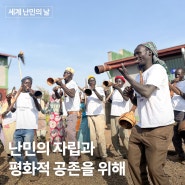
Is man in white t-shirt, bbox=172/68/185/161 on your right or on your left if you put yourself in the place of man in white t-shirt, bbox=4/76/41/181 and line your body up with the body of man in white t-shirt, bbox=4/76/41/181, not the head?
on your left

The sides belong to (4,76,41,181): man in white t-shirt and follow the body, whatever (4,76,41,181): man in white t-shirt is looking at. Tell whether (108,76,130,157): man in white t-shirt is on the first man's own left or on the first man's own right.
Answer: on the first man's own left

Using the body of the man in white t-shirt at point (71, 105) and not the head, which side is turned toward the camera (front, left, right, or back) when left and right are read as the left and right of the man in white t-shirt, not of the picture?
left

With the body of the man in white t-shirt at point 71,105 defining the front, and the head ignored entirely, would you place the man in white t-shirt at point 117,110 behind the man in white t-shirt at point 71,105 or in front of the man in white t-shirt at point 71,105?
behind

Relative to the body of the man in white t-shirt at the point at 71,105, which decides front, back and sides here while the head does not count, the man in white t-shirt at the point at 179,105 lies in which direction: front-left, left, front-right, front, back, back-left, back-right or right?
back

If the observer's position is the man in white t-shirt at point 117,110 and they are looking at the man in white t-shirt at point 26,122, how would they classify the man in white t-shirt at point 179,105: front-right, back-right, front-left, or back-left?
back-left

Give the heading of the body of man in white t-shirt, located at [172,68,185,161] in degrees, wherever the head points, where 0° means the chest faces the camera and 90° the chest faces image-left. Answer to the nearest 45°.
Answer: approximately 45°

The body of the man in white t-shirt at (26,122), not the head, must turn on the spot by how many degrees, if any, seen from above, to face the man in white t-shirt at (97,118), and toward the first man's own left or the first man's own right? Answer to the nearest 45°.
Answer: approximately 135° to the first man's own left

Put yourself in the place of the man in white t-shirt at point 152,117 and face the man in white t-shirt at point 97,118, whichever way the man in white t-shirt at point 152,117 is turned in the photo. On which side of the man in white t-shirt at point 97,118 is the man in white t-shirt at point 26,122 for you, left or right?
left
